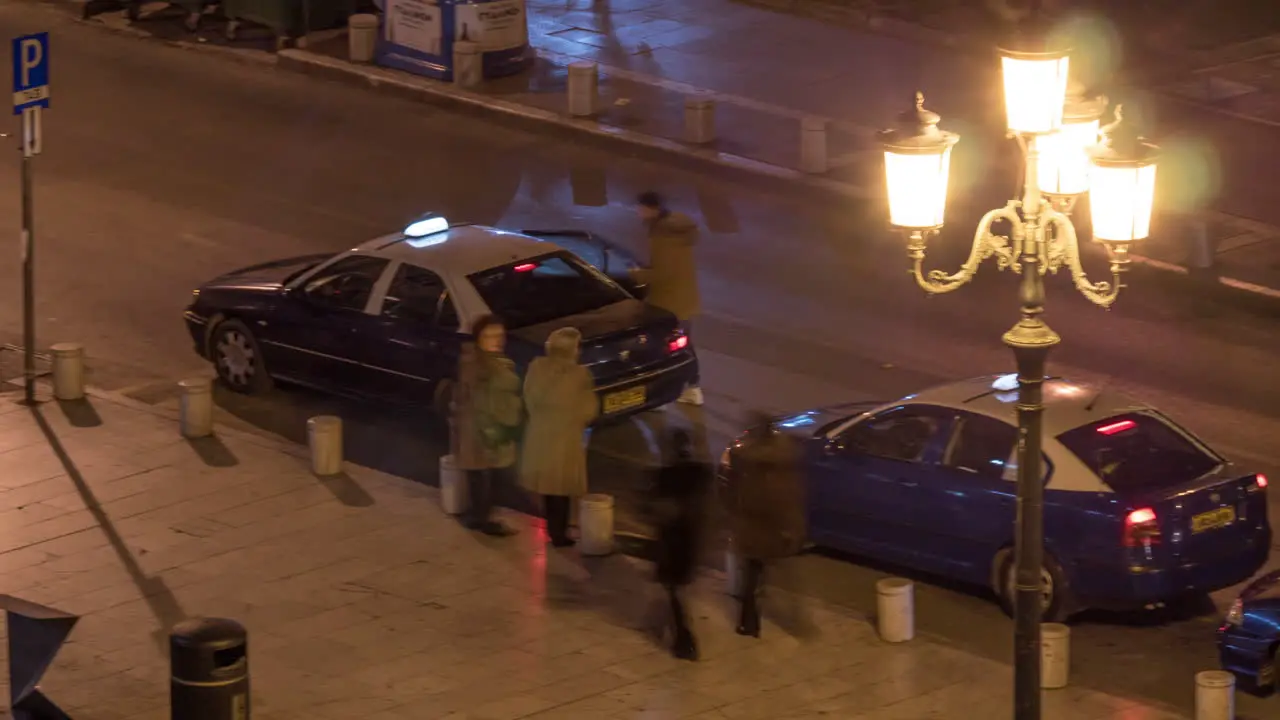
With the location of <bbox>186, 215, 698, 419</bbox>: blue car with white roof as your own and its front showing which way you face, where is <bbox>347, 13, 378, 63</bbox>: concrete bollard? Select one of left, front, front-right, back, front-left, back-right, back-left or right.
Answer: front-right

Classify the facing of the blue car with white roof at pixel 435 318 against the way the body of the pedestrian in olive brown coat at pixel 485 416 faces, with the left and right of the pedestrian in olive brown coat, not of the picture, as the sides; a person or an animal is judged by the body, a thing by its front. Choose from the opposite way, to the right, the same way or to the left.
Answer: the opposite way

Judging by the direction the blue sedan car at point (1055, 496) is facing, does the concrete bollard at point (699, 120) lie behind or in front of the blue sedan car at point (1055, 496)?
in front

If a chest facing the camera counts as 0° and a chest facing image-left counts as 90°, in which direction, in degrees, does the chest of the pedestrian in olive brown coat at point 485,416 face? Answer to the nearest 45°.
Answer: approximately 315°

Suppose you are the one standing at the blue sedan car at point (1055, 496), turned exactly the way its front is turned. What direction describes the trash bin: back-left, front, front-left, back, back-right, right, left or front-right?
left

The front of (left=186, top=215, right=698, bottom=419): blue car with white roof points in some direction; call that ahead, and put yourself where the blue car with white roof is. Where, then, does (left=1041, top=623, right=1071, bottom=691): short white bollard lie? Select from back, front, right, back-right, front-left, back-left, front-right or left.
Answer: back

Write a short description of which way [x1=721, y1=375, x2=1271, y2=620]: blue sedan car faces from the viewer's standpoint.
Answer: facing away from the viewer and to the left of the viewer

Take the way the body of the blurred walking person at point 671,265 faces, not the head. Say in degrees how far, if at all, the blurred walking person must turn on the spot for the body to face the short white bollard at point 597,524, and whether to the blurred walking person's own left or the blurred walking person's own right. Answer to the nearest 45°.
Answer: approximately 90° to the blurred walking person's own left

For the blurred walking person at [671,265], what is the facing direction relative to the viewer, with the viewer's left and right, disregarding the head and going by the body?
facing to the left of the viewer

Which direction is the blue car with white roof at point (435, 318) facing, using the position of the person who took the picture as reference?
facing away from the viewer and to the left of the viewer
